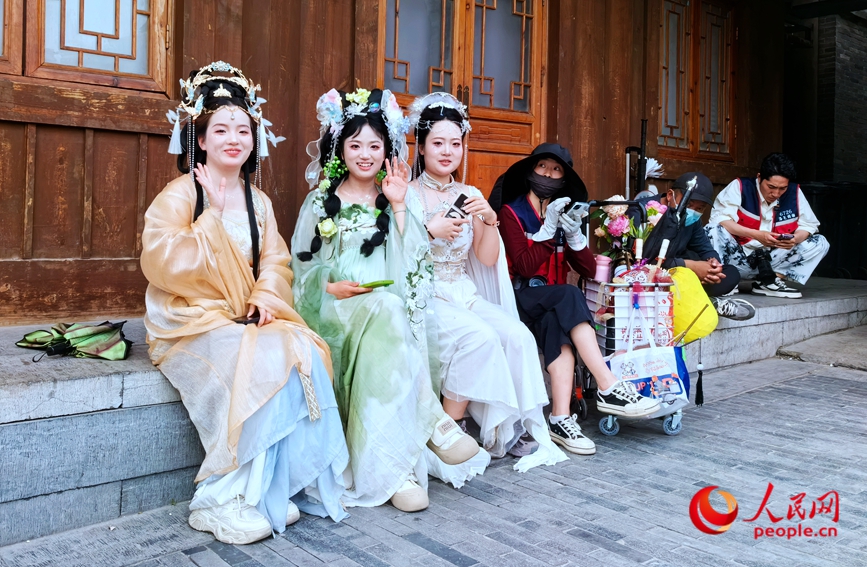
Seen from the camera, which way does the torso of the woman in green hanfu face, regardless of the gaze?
toward the camera

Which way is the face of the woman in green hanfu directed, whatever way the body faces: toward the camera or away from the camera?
toward the camera

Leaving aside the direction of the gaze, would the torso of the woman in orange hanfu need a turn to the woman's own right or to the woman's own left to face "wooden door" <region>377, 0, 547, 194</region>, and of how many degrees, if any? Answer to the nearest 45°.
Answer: approximately 90° to the woman's own left

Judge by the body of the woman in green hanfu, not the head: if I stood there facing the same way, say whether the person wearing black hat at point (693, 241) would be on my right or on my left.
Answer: on my left

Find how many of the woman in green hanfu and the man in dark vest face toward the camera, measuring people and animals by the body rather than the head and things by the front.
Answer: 2

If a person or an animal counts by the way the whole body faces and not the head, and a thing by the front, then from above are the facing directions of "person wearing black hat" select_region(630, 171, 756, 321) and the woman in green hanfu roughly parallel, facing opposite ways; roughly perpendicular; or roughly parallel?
roughly parallel

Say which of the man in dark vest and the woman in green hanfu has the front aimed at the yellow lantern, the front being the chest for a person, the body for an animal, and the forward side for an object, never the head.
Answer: the man in dark vest

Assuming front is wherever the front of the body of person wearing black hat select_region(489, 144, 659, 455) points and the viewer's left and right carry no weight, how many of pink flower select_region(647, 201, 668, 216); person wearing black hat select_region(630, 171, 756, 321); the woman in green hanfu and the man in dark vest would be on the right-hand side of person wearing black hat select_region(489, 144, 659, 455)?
1

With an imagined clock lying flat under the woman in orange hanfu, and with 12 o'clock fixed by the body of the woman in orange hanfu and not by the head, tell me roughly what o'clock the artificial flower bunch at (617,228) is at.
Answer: The artificial flower bunch is roughly at 10 o'clock from the woman in orange hanfu.

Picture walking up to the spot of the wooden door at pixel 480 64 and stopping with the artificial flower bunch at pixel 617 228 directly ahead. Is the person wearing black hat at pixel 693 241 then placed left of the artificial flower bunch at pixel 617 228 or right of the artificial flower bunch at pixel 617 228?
left

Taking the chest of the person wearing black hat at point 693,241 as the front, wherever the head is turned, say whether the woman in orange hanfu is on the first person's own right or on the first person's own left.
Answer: on the first person's own right

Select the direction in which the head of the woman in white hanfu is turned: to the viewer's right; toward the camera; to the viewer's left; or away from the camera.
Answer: toward the camera

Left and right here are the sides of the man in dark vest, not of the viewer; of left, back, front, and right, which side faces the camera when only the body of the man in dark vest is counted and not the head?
front

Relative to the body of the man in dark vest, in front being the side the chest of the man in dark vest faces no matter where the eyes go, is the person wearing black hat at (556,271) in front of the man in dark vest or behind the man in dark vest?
in front

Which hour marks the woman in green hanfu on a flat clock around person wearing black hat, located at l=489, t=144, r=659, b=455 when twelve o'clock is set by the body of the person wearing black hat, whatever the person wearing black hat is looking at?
The woman in green hanfu is roughly at 3 o'clock from the person wearing black hat.

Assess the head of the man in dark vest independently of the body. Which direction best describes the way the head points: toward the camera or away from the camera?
toward the camera
